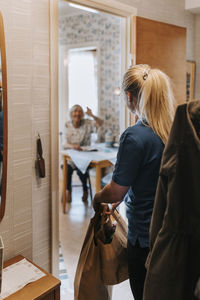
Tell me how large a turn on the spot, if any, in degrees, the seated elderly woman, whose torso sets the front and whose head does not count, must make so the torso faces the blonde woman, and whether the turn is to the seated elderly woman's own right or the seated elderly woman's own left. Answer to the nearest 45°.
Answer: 0° — they already face them

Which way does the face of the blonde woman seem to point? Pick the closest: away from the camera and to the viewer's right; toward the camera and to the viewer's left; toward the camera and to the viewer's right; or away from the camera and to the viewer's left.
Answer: away from the camera and to the viewer's left

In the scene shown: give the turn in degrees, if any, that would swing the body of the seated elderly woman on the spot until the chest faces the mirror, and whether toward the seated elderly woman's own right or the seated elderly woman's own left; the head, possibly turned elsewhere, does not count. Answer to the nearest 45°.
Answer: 0° — they already face it

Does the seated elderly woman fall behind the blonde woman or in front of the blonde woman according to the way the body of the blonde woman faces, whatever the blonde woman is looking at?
in front

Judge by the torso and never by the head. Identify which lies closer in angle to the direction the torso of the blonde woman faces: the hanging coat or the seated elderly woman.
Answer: the seated elderly woman

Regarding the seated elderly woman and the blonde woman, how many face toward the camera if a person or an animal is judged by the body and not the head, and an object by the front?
1

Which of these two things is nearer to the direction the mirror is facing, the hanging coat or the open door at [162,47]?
the hanging coat

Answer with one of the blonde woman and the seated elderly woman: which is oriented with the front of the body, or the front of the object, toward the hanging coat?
the seated elderly woman

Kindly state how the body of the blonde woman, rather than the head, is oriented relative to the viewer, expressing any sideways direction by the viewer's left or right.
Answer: facing away from the viewer and to the left of the viewer

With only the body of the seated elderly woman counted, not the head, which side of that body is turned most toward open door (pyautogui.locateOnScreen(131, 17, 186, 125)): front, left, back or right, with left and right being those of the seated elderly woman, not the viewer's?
front

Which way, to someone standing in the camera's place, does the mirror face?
facing the viewer and to the right of the viewer
